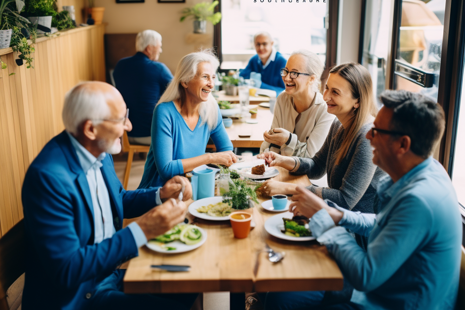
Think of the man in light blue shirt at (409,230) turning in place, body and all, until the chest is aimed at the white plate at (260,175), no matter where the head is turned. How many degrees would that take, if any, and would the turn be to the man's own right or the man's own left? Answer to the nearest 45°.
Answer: approximately 45° to the man's own right

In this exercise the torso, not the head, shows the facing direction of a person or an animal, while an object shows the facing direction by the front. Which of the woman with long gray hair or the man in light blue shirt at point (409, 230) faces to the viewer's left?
the man in light blue shirt

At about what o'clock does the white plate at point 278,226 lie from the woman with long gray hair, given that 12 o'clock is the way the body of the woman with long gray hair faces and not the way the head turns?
The white plate is roughly at 1 o'clock from the woman with long gray hair.

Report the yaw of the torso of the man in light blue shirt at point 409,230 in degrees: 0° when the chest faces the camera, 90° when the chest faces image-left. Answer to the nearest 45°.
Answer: approximately 90°

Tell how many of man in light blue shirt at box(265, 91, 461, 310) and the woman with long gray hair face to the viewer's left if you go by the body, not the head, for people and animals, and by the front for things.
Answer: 1

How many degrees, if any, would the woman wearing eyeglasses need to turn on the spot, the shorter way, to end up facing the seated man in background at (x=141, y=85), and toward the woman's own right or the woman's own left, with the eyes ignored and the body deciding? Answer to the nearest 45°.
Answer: approximately 90° to the woman's own right

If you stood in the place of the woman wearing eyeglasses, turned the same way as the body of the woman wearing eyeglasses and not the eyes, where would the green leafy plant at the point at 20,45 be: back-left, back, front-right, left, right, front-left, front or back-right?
front-right

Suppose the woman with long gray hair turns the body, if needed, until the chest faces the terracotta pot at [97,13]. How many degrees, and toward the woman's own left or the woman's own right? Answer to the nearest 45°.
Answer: approximately 135° to the woman's own left

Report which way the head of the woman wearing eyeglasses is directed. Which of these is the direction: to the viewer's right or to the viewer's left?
to the viewer's left

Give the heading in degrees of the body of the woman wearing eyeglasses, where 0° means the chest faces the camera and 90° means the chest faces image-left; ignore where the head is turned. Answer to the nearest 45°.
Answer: approximately 45°
